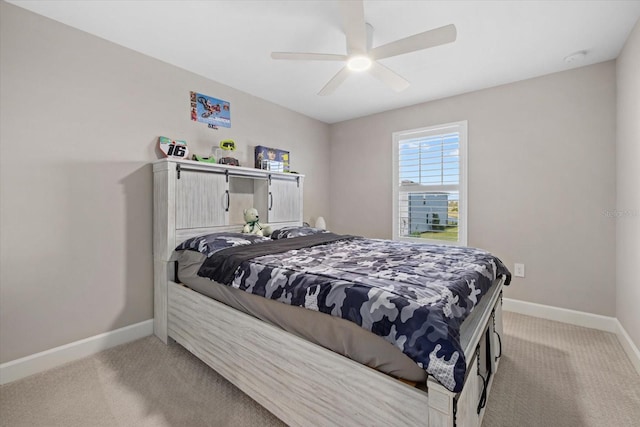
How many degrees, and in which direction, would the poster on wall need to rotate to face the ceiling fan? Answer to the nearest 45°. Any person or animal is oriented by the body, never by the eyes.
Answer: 0° — it already faces it

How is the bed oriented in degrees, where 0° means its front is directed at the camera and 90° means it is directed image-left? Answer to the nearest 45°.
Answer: approximately 315°

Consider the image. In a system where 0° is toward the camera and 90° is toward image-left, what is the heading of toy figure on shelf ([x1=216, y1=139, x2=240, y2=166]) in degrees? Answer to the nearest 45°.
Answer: approximately 315°

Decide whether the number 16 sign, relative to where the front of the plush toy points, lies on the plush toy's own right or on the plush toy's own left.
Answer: on the plush toy's own right

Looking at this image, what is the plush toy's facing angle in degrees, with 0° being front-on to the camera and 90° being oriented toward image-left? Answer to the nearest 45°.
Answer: approximately 315°

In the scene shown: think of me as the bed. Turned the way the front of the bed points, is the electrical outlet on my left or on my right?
on my left
